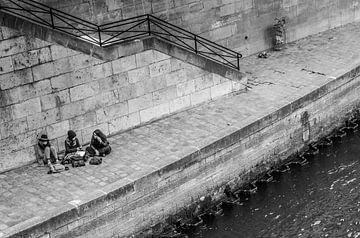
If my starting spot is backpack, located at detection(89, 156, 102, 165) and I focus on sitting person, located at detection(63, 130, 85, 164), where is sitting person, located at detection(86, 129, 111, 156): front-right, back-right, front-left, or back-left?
front-right

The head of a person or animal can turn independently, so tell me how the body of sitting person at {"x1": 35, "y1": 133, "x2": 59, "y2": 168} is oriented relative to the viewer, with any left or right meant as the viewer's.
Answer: facing the viewer and to the right of the viewer

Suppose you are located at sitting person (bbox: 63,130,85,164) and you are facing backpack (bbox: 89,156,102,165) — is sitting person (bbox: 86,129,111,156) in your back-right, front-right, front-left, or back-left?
front-left

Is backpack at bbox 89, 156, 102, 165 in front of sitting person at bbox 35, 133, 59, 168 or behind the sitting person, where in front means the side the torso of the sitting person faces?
in front

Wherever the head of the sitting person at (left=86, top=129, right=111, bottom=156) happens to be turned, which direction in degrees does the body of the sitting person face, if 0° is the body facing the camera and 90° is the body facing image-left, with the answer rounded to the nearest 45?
approximately 45°

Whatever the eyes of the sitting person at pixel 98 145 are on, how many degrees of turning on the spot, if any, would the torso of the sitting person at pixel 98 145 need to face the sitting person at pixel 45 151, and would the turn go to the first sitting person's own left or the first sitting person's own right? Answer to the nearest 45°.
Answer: approximately 45° to the first sitting person's own right

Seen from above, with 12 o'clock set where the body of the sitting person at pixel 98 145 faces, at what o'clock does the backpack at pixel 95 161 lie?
The backpack is roughly at 11 o'clock from the sitting person.

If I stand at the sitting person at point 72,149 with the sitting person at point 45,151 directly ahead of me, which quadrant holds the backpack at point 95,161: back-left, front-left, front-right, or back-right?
back-left

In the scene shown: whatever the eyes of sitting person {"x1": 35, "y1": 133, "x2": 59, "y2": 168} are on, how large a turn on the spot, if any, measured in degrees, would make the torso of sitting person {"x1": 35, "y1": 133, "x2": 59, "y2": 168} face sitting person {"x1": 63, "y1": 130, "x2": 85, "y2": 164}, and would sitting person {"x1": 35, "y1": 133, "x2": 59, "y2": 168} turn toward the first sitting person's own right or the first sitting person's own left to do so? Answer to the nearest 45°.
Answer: approximately 45° to the first sitting person's own left

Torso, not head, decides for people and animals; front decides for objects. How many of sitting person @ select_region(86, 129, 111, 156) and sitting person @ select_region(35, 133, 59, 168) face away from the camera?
0

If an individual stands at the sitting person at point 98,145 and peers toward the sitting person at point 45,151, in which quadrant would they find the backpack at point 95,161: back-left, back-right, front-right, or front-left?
front-left

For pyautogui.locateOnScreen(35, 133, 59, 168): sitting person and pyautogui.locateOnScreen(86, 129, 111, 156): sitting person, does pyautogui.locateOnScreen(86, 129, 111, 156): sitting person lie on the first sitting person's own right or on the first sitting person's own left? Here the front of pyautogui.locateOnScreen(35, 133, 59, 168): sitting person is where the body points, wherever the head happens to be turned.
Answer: on the first sitting person's own left
